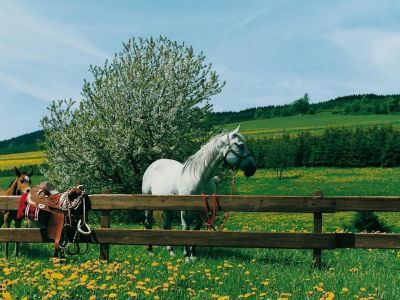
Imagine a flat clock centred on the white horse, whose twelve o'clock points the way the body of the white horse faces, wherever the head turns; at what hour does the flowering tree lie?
The flowering tree is roughly at 7 o'clock from the white horse.

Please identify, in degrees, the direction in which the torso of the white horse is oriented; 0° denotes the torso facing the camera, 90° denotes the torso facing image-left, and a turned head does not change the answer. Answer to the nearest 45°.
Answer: approximately 315°

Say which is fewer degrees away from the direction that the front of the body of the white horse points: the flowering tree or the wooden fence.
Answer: the wooden fence

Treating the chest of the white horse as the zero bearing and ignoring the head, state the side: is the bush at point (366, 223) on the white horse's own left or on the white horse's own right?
on the white horse's own left
